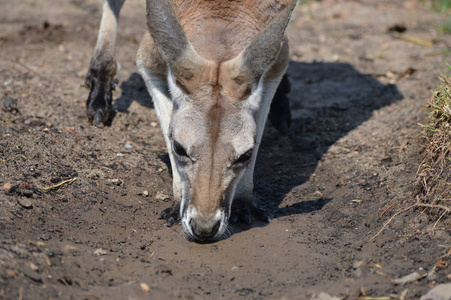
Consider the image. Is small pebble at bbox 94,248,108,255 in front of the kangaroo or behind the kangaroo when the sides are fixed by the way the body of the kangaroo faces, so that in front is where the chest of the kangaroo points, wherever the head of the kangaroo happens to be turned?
in front

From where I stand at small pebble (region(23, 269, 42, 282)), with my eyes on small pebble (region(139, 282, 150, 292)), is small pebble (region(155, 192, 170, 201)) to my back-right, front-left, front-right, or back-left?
front-left

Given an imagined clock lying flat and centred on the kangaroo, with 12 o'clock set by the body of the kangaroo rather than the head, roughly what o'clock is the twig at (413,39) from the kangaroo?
The twig is roughly at 7 o'clock from the kangaroo.

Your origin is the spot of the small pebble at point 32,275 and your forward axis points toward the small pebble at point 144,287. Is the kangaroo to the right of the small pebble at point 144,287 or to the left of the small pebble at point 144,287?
left

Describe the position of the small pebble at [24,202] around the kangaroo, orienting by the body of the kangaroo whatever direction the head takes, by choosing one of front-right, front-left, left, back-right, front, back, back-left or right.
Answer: right

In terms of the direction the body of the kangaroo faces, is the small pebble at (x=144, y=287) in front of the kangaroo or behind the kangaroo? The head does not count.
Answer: in front

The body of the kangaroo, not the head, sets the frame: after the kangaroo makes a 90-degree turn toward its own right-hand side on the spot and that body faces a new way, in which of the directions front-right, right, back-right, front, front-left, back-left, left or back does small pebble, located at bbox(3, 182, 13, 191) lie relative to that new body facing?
front

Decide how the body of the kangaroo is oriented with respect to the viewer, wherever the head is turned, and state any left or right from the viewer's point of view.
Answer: facing the viewer

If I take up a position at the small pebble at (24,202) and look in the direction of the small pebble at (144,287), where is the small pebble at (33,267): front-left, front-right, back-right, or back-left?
front-right
